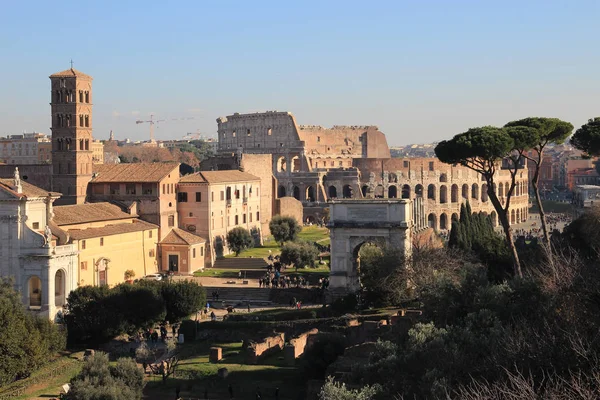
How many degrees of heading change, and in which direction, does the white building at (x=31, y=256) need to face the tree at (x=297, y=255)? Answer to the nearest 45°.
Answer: approximately 180°

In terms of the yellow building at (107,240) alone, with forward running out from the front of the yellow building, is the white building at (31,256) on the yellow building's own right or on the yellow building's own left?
on the yellow building's own right

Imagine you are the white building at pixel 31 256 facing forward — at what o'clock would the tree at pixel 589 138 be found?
The tree is roughly at 8 o'clock from the white building.

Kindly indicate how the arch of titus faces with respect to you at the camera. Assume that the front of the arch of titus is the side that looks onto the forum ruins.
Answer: facing the viewer

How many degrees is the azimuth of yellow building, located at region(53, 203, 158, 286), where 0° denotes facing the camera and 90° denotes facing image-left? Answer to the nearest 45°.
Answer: approximately 315°

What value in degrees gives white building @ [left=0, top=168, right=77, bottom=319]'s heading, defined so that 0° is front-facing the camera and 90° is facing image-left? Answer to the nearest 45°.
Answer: approximately 45°

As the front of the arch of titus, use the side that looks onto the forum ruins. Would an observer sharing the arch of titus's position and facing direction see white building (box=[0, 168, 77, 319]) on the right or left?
on its right

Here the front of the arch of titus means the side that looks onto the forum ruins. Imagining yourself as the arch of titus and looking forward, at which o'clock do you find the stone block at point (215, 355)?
The stone block is roughly at 1 o'clock from the arch of titus.

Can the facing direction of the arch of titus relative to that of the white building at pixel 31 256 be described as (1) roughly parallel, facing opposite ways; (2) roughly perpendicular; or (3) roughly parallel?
roughly parallel

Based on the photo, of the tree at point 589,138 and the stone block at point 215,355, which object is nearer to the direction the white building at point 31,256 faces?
the stone block
